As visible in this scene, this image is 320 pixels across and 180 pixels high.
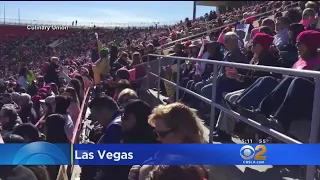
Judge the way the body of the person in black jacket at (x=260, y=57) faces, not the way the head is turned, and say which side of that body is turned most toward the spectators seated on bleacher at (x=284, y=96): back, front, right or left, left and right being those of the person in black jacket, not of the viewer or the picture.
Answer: left

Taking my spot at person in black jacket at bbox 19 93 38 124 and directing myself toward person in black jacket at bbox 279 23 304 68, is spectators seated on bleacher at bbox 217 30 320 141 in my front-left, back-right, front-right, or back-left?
front-right

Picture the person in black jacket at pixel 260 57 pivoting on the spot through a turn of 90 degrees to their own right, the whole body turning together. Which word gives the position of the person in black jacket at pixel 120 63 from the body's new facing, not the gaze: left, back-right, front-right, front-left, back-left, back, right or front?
front-left

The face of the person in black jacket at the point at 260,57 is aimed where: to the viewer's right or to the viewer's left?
to the viewer's left

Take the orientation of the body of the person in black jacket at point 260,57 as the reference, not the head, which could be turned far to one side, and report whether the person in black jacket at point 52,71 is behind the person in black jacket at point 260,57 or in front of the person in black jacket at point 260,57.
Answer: in front

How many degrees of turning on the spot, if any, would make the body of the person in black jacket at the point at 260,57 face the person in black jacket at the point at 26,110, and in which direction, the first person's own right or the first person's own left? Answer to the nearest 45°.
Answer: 0° — they already face them

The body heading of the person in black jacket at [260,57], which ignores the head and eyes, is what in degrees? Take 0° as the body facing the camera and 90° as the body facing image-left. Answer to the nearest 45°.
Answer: approximately 90°

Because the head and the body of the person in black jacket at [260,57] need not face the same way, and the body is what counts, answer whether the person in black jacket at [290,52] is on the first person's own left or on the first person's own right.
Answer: on the first person's own right

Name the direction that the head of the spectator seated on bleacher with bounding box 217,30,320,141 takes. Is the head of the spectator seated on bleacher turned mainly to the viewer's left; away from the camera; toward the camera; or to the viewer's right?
to the viewer's left
